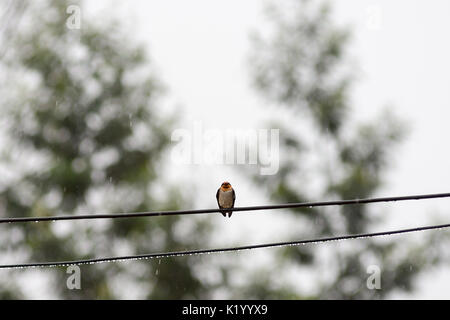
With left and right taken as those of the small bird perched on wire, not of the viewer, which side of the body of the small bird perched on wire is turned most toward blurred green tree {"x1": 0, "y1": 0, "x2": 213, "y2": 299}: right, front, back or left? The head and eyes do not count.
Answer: back

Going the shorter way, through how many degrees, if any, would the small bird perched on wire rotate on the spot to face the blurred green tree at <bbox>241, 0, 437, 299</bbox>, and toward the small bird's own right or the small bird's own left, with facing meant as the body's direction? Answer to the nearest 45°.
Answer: approximately 180°

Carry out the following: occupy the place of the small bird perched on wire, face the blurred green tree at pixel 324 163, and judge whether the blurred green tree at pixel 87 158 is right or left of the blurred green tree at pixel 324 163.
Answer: left

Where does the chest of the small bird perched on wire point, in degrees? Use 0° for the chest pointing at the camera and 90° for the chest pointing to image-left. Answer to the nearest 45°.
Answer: approximately 0°
